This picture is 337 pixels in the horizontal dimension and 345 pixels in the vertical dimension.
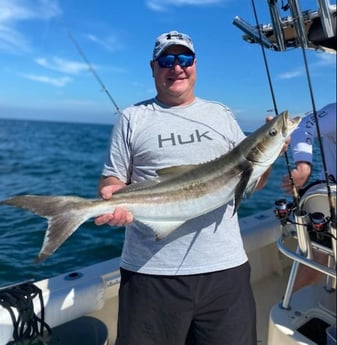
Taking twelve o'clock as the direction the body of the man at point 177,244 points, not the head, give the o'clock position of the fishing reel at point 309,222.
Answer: The fishing reel is roughly at 9 o'clock from the man.

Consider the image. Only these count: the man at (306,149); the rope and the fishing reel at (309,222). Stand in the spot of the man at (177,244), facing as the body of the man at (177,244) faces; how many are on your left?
2

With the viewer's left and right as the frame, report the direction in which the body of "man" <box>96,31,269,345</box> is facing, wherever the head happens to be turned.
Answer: facing the viewer

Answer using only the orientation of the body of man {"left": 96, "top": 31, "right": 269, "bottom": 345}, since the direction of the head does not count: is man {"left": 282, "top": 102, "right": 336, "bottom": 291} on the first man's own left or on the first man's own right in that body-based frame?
on the first man's own left

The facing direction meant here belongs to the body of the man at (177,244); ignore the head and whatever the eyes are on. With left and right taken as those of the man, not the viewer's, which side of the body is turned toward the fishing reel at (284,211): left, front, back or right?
left
